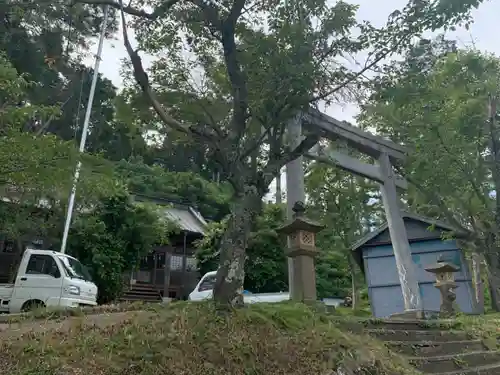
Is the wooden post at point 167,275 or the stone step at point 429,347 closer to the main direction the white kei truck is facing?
the stone step

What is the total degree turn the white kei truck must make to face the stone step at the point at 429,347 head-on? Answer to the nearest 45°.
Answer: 0° — it already faces it

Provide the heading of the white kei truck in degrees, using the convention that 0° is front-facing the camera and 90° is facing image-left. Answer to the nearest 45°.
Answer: approximately 315°

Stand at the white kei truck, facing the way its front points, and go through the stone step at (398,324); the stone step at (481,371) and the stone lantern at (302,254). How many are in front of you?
3

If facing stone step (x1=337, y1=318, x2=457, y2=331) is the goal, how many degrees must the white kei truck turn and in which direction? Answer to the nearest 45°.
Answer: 0° — it already faces it
